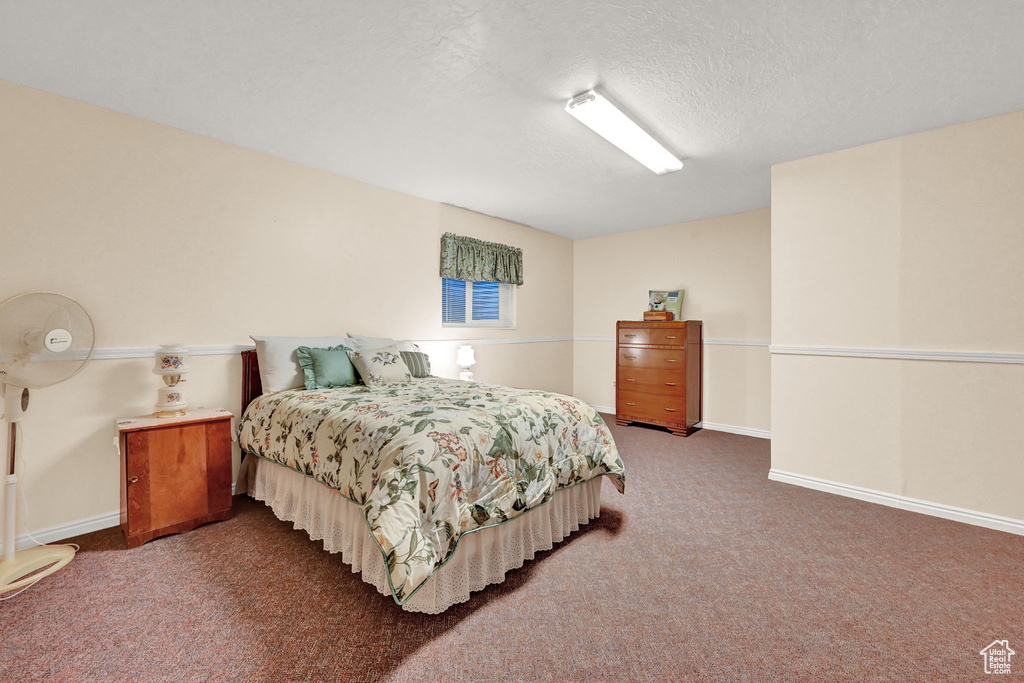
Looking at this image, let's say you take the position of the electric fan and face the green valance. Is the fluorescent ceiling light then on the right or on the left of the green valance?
right

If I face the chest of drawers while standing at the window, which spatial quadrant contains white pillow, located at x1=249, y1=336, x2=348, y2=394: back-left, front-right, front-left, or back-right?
back-right

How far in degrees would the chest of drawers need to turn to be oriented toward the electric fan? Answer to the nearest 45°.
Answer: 0° — it already faces it

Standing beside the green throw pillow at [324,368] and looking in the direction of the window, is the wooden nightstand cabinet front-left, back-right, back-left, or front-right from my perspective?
back-left

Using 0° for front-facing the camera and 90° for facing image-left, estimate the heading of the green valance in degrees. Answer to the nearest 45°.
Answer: approximately 315°

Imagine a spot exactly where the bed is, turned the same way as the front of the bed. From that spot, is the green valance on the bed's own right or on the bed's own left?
on the bed's own left

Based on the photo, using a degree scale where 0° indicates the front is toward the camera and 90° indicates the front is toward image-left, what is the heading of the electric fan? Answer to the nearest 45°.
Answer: approximately 315°

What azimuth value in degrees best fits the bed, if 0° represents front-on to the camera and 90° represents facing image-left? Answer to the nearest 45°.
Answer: approximately 315°

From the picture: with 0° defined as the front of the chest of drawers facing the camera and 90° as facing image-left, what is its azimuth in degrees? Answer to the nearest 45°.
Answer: approximately 45°

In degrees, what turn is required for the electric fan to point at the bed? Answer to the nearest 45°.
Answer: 0° — it already faces it
